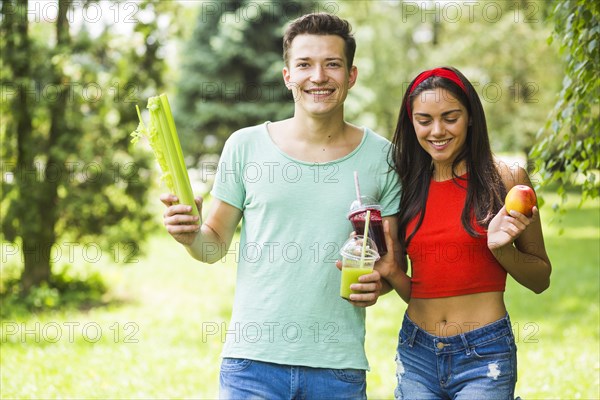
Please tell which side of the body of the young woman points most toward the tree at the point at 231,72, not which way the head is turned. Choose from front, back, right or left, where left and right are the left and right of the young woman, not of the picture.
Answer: back

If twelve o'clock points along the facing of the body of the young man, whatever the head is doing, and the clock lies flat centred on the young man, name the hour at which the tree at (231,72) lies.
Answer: The tree is roughly at 6 o'clock from the young man.

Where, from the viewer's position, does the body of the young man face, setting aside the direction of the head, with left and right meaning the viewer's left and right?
facing the viewer

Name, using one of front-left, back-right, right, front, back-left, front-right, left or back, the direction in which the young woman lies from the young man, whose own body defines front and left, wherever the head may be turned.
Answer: left

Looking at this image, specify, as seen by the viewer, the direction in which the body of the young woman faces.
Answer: toward the camera

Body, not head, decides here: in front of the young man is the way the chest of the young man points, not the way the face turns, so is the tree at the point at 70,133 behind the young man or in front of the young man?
behind

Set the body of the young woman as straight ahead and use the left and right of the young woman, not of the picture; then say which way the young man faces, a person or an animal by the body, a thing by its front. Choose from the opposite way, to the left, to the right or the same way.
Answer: the same way

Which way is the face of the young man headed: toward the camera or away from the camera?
toward the camera

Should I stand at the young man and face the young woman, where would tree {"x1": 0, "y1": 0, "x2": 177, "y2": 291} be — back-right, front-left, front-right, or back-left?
back-left

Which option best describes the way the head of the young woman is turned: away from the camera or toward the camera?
toward the camera

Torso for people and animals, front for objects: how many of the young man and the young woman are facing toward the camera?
2

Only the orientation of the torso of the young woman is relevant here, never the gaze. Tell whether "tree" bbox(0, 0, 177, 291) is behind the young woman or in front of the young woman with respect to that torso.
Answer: behind
